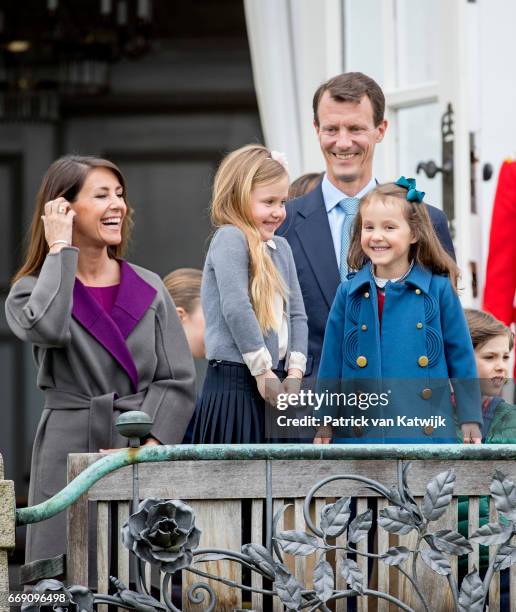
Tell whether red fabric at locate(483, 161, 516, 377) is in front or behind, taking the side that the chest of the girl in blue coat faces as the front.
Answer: behind

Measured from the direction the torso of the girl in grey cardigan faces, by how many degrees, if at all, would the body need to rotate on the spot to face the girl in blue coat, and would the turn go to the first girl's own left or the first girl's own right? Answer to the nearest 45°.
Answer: approximately 45° to the first girl's own left

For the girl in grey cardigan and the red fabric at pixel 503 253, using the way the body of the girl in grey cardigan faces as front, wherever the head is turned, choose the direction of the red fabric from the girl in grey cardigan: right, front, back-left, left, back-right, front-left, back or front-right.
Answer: left

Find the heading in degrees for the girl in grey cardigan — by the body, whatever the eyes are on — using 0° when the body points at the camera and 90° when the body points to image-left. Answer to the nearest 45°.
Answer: approximately 315°

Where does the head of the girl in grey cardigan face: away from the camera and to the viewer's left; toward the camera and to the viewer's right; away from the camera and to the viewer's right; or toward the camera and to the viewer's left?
toward the camera and to the viewer's right

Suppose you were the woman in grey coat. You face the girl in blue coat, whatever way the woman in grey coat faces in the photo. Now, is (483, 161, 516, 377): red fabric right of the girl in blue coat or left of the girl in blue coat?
left

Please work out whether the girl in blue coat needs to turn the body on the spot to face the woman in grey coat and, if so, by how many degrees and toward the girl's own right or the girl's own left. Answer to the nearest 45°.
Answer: approximately 90° to the girl's own right

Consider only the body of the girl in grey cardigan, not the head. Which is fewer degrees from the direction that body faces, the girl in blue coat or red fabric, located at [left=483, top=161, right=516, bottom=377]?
the girl in blue coat

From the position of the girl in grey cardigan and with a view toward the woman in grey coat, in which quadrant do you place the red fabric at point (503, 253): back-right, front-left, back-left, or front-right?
back-right
